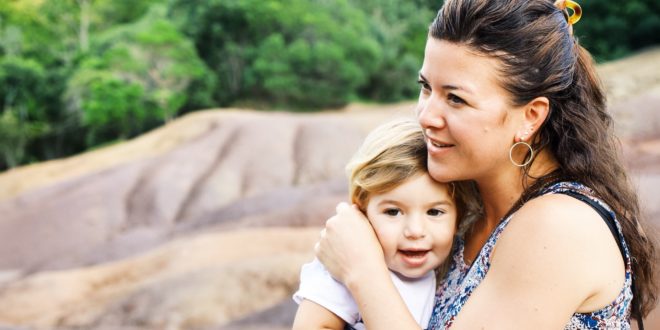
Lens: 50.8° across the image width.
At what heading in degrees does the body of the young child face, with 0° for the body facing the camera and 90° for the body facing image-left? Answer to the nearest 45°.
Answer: approximately 0°

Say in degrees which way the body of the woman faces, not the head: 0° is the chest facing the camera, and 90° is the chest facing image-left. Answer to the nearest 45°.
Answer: approximately 90°
